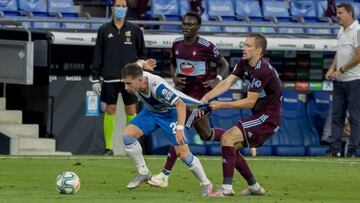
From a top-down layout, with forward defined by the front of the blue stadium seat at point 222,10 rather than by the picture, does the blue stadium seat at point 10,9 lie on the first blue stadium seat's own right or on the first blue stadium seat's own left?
on the first blue stadium seat's own right

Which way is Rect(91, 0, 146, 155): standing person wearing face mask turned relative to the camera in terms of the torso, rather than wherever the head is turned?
toward the camera

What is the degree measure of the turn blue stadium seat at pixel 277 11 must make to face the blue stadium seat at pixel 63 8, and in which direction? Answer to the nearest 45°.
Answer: approximately 90° to its right

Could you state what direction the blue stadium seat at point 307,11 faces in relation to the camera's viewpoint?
facing the viewer and to the right of the viewer

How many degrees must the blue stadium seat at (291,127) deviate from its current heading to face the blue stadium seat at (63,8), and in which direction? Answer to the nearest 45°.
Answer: approximately 90° to its right

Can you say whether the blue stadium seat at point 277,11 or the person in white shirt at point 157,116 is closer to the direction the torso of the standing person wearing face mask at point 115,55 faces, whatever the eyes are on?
the person in white shirt

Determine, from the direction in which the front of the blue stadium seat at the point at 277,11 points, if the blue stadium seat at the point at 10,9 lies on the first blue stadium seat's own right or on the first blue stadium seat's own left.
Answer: on the first blue stadium seat's own right

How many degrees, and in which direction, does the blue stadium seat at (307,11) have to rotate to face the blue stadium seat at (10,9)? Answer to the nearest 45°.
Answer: approximately 90° to its right

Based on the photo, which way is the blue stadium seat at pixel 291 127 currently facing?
toward the camera

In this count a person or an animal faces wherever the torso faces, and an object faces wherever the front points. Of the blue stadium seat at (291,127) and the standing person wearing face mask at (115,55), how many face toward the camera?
2

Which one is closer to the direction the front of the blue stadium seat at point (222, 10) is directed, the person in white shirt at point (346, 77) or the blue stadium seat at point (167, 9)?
the person in white shirt
